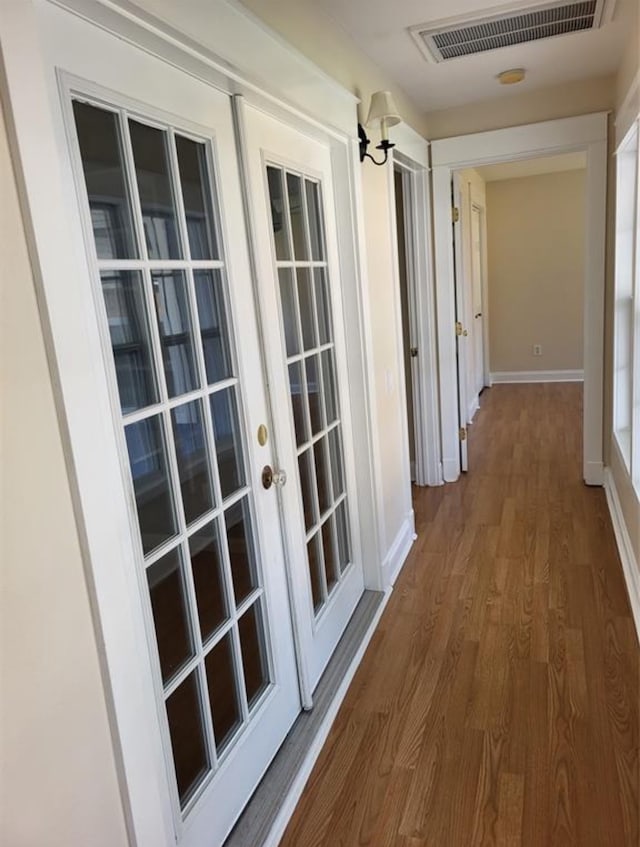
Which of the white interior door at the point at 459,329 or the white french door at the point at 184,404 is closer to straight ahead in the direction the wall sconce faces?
the white interior door

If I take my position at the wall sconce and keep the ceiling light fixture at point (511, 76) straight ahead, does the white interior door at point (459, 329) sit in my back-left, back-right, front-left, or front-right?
front-left

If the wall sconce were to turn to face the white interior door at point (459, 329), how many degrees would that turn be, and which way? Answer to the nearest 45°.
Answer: approximately 90° to its left

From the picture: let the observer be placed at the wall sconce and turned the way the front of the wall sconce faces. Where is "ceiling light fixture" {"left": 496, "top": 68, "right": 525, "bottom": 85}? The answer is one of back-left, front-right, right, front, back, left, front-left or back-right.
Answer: front-left

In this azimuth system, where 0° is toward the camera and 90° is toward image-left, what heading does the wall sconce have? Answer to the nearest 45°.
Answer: approximately 270°

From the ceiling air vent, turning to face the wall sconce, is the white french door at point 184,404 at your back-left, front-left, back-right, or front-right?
front-left

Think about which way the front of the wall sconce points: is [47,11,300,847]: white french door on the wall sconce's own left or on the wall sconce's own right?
on the wall sconce's own right

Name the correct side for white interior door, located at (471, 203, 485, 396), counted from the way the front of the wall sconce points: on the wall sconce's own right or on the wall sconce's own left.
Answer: on the wall sconce's own left

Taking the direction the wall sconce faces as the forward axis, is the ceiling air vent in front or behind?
in front
